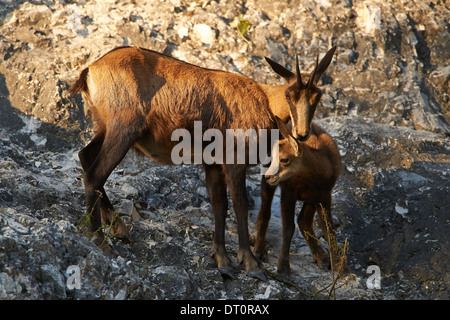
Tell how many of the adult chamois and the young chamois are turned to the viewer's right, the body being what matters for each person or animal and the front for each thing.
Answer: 1

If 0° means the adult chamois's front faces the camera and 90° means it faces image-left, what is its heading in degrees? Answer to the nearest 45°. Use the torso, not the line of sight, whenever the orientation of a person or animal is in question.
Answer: approximately 270°

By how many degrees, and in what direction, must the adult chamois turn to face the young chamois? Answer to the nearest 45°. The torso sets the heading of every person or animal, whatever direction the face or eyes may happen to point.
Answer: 0° — it already faces it

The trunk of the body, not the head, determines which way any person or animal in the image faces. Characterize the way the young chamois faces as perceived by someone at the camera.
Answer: facing the viewer and to the left of the viewer
